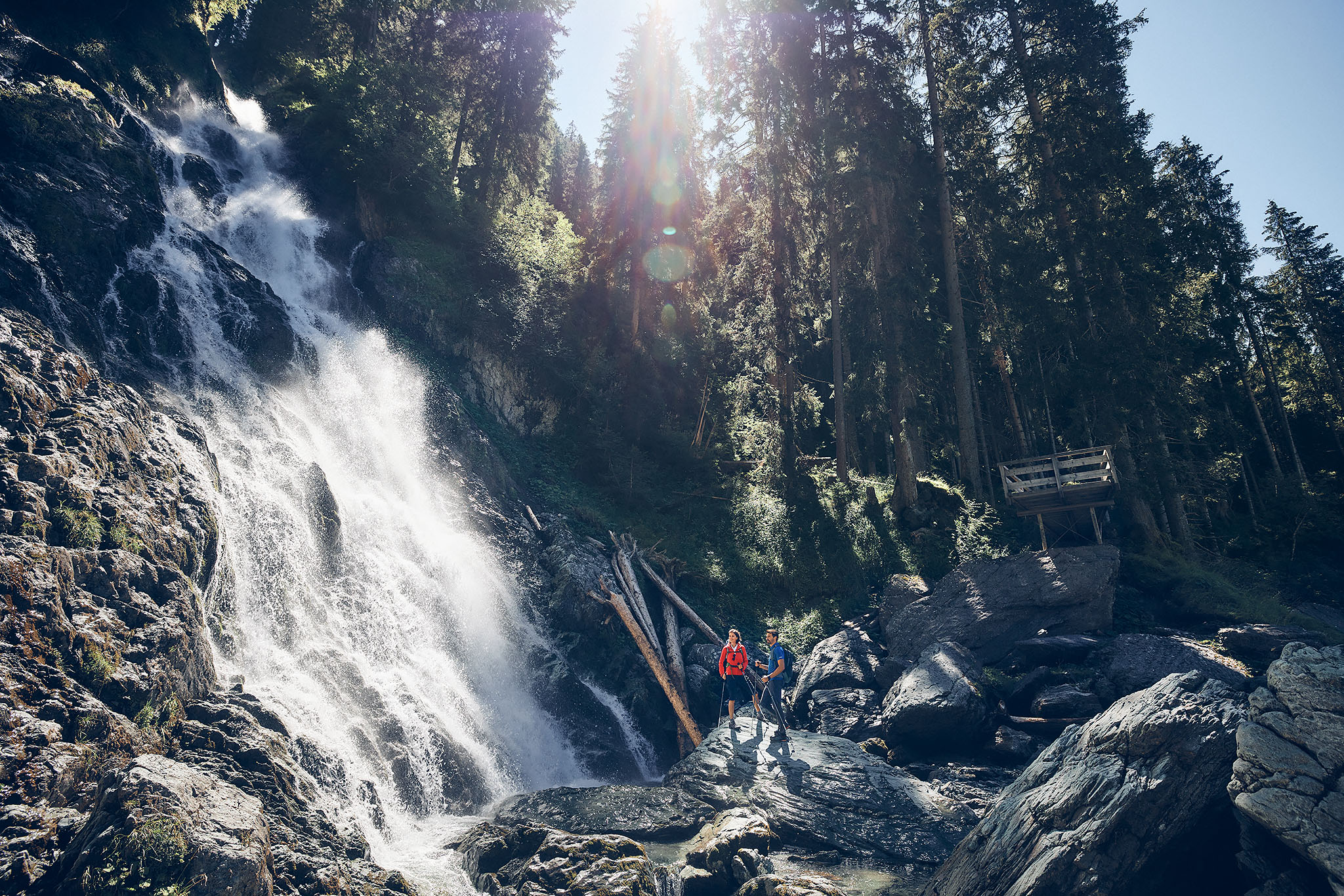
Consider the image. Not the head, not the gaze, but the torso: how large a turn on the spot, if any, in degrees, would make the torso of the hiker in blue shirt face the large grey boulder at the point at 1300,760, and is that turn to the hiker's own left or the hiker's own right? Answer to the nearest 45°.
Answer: approximately 135° to the hiker's own left

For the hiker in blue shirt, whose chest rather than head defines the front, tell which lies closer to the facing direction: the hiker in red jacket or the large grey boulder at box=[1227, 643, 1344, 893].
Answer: the hiker in red jacket

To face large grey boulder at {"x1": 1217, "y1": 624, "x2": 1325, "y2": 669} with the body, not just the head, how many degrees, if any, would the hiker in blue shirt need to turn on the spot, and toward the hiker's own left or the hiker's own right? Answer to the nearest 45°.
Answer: approximately 180°

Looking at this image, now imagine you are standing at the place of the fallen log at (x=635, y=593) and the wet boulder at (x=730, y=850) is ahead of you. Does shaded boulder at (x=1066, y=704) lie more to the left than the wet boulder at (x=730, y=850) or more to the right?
left

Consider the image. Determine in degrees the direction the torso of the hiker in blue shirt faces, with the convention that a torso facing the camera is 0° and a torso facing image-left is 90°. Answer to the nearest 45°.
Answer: approximately 90°

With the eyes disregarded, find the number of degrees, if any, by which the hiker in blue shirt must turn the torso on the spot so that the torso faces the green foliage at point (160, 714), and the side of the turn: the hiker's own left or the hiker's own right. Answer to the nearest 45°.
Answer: approximately 45° to the hiker's own left

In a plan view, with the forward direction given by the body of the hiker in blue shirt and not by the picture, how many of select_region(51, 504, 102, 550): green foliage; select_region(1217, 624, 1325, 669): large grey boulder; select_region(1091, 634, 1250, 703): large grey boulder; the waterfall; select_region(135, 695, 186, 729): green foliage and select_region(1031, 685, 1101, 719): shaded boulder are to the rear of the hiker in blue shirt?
3

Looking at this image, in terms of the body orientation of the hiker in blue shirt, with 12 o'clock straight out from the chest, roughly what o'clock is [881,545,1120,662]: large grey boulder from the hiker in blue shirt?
The large grey boulder is roughly at 5 o'clock from the hiker in blue shirt.

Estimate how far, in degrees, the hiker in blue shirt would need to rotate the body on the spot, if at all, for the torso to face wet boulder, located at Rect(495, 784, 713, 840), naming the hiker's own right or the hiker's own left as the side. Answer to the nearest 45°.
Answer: approximately 45° to the hiker's own left

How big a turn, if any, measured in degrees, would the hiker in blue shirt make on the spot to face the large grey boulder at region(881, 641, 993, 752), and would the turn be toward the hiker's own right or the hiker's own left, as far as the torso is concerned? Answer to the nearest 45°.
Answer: approximately 180°
